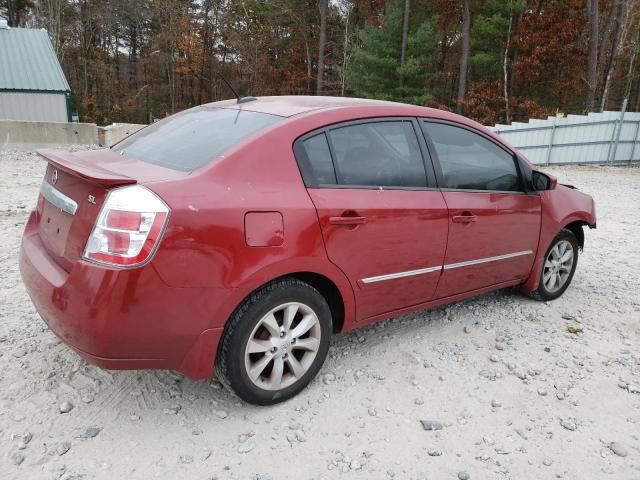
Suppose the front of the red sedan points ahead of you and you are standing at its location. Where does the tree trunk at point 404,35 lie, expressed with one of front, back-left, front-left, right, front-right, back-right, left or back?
front-left

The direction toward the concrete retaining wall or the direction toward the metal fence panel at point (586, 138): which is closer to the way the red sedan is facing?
the metal fence panel

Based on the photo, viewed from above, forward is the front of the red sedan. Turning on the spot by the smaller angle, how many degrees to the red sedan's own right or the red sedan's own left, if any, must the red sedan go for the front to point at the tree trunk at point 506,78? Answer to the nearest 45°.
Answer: approximately 45° to the red sedan's own left

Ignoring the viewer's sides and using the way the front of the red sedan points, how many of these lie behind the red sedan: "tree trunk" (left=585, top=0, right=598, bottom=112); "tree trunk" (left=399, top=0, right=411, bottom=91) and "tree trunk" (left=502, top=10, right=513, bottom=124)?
0

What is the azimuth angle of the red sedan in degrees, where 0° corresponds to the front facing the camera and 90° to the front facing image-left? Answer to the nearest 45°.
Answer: approximately 225°

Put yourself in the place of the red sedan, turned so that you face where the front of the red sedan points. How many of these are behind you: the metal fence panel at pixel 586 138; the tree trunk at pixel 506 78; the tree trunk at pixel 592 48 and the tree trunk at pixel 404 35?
0

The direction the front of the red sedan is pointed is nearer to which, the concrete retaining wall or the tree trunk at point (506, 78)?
the tree trunk

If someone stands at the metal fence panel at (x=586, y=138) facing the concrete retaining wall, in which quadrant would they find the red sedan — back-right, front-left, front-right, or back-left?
front-left

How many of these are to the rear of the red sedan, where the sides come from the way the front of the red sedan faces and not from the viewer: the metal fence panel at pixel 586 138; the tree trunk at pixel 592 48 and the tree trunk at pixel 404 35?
0

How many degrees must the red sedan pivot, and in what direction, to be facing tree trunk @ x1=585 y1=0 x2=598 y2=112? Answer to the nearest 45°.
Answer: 0° — it already faces it

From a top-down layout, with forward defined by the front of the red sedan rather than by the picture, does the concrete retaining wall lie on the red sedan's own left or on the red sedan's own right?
on the red sedan's own left

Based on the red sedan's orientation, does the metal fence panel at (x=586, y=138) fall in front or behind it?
in front
